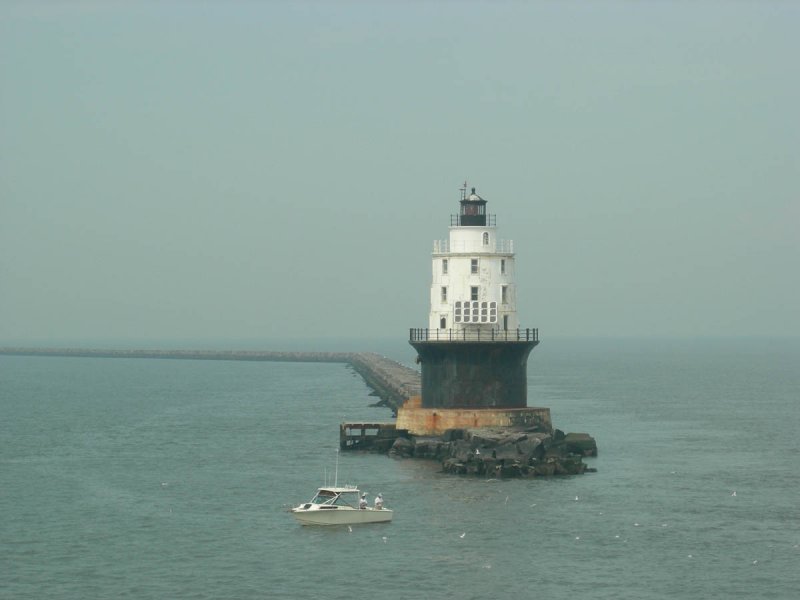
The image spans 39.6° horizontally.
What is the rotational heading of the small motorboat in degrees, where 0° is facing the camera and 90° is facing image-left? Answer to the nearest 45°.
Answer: approximately 90°
